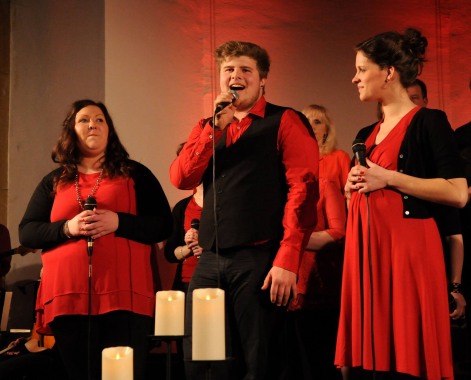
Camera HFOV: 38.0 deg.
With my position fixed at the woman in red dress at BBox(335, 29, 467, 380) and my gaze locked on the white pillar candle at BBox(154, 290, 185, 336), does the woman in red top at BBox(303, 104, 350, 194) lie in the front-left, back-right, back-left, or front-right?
back-right

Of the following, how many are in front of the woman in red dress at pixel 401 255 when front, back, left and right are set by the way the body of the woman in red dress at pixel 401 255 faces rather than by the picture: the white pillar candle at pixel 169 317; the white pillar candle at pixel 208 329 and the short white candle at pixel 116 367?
3

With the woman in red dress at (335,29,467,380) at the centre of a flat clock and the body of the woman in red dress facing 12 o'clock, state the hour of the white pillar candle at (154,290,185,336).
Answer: The white pillar candle is roughly at 12 o'clock from the woman in red dress.

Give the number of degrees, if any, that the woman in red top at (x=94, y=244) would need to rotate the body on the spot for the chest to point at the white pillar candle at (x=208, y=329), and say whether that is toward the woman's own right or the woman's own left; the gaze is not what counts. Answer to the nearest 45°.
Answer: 0° — they already face it

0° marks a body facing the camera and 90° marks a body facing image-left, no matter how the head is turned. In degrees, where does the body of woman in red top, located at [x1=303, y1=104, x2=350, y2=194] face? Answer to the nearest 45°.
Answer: approximately 45°
